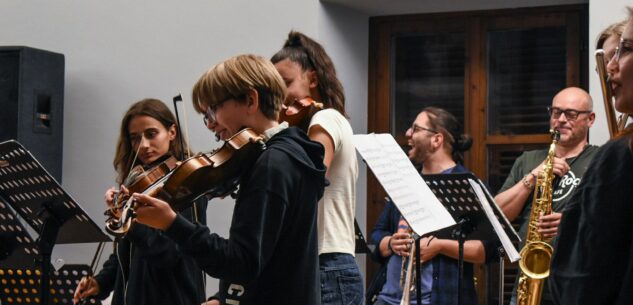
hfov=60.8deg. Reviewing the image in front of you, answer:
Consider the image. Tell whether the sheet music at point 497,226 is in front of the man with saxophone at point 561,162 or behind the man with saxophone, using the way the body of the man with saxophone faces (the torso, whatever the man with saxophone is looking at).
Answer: in front

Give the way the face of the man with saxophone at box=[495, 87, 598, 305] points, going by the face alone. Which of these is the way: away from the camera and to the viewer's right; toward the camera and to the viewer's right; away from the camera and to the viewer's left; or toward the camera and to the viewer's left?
toward the camera and to the viewer's left

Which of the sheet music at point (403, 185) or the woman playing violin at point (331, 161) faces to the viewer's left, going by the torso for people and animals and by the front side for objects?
the woman playing violin

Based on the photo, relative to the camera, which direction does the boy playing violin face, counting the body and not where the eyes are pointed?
to the viewer's left

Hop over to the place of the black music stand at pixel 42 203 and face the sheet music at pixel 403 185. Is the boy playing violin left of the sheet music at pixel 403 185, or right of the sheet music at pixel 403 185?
right

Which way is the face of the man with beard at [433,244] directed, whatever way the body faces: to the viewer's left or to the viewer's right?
to the viewer's left

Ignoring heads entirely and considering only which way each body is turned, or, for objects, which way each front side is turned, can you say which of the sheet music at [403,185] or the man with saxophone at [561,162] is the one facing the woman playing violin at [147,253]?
the man with saxophone

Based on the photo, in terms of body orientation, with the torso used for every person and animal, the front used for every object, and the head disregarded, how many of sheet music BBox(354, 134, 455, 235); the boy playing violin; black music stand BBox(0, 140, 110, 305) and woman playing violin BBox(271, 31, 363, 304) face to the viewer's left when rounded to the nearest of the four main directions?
2

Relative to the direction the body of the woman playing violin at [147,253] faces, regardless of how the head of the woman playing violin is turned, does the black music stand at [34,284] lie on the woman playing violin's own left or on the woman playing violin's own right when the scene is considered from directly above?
on the woman playing violin's own right

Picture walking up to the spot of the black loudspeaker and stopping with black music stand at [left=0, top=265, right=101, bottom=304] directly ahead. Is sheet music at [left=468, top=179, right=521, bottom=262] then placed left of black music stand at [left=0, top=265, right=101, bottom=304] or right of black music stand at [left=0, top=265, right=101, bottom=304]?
left

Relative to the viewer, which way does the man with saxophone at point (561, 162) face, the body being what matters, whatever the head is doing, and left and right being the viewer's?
facing the viewer and to the left of the viewer

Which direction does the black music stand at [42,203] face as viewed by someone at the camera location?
facing away from the viewer and to the right of the viewer

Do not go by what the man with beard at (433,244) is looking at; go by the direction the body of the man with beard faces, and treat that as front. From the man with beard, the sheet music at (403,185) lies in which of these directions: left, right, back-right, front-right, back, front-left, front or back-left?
front-left

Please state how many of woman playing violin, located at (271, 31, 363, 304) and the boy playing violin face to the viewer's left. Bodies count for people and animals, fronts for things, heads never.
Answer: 2

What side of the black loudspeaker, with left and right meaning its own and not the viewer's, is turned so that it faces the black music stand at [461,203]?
left
